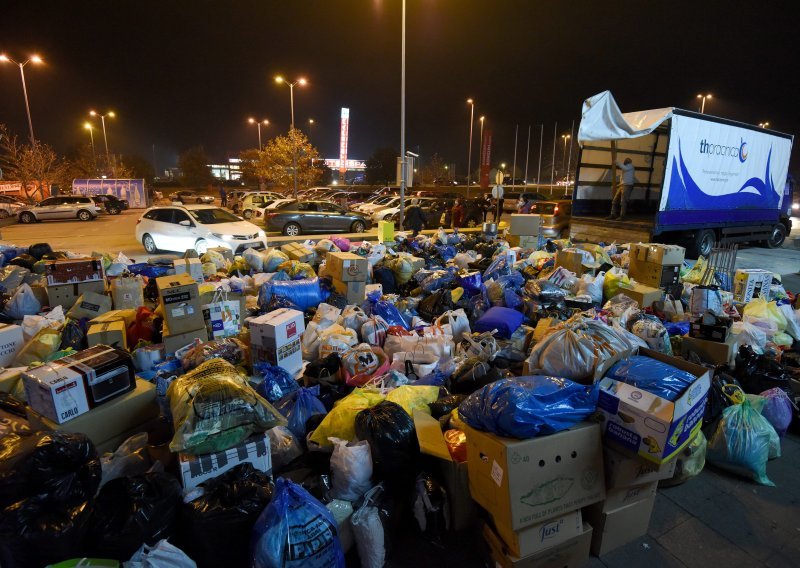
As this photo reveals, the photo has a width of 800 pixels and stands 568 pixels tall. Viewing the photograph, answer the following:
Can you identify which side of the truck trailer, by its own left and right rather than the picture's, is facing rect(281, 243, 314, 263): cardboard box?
back

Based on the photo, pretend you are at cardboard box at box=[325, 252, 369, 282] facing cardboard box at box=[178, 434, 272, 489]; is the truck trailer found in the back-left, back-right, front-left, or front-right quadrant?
back-left

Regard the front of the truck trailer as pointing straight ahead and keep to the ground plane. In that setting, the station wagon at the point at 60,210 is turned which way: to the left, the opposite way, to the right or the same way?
the opposite way

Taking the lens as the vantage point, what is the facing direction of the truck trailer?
facing away from the viewer and to the right of the viewer

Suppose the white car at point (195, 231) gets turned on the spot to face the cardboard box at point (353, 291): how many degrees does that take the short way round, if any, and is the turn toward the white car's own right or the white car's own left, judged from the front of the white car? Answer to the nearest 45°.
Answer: approximately 45° to the white car's own right

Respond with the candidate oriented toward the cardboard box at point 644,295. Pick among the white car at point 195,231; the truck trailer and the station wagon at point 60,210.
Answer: the white car

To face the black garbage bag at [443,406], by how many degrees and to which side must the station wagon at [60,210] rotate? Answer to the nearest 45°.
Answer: approximately 90° to its left

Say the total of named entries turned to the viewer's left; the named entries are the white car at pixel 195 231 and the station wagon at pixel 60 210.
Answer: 1

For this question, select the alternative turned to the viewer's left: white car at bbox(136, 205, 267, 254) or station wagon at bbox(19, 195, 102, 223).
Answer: the station wagon

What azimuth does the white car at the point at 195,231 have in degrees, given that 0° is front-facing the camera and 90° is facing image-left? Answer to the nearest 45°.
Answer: approximately 315°

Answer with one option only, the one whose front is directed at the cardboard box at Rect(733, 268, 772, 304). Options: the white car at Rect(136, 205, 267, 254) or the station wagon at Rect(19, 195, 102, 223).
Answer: the white car

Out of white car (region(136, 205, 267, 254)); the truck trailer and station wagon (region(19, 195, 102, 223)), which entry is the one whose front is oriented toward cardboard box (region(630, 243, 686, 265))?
the white car

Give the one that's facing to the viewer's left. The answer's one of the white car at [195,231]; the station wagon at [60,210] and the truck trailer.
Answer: the station wagon

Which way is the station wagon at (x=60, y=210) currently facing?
to the viewer's left

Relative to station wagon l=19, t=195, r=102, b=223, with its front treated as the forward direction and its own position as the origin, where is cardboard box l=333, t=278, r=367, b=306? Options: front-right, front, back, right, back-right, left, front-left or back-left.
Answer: left

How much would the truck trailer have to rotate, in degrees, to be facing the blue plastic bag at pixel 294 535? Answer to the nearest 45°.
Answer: approximately 135° to its right
